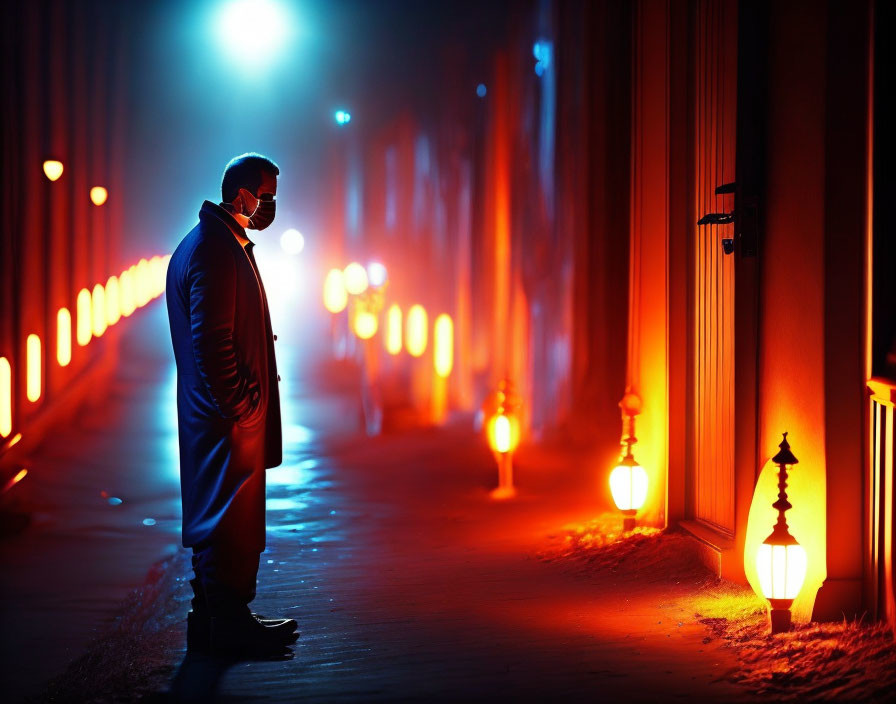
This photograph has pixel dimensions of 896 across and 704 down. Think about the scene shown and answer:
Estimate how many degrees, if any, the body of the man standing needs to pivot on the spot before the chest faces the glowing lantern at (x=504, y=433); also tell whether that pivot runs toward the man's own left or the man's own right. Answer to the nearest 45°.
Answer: approximately 45° to the man's own left

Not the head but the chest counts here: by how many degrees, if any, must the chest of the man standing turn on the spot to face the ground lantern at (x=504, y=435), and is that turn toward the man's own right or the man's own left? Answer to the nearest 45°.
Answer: approximately 45° to the man's own left

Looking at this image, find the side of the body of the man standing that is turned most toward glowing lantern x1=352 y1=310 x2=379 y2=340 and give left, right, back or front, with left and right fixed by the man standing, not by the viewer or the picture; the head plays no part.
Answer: left

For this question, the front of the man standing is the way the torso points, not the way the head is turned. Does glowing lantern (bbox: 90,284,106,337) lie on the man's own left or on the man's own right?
on the man's own left

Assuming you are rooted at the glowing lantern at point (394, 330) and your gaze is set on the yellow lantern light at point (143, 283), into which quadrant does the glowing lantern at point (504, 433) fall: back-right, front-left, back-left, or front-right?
back-left

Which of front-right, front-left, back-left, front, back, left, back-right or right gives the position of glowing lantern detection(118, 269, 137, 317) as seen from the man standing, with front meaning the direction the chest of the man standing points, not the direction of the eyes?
left

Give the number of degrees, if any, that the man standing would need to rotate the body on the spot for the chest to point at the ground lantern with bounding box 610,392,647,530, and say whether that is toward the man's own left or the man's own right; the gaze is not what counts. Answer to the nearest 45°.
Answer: approximately 45° to the man's own left

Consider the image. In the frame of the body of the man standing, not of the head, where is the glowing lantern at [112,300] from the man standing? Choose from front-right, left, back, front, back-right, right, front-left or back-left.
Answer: left

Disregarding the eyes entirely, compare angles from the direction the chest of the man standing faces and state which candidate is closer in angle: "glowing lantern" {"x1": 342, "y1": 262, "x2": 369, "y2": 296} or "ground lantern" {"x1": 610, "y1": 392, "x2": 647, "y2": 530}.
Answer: the ground lantern

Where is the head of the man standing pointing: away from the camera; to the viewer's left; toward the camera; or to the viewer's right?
to the viewer's right

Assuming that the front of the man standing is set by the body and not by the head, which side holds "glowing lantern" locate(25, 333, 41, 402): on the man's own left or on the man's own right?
on the man's own left

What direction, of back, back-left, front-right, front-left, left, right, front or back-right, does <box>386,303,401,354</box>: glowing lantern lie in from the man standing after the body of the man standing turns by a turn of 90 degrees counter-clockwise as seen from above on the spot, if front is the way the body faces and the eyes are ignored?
front

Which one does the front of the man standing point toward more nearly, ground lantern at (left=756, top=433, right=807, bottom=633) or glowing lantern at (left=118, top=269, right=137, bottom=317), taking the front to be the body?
the ground lantern

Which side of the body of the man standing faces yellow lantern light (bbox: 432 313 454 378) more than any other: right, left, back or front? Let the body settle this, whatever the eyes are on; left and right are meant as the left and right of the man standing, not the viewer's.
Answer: left

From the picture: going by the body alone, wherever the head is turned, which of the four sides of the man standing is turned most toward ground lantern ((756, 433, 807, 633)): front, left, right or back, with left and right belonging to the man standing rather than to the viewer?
front

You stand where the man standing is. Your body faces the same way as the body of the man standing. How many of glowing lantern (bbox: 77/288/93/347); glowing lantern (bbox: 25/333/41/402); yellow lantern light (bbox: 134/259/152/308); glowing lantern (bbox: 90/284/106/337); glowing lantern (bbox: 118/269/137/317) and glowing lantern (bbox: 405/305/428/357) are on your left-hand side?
6

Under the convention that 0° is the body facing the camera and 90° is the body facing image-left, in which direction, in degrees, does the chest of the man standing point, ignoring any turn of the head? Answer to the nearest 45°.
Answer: approximately 270°
